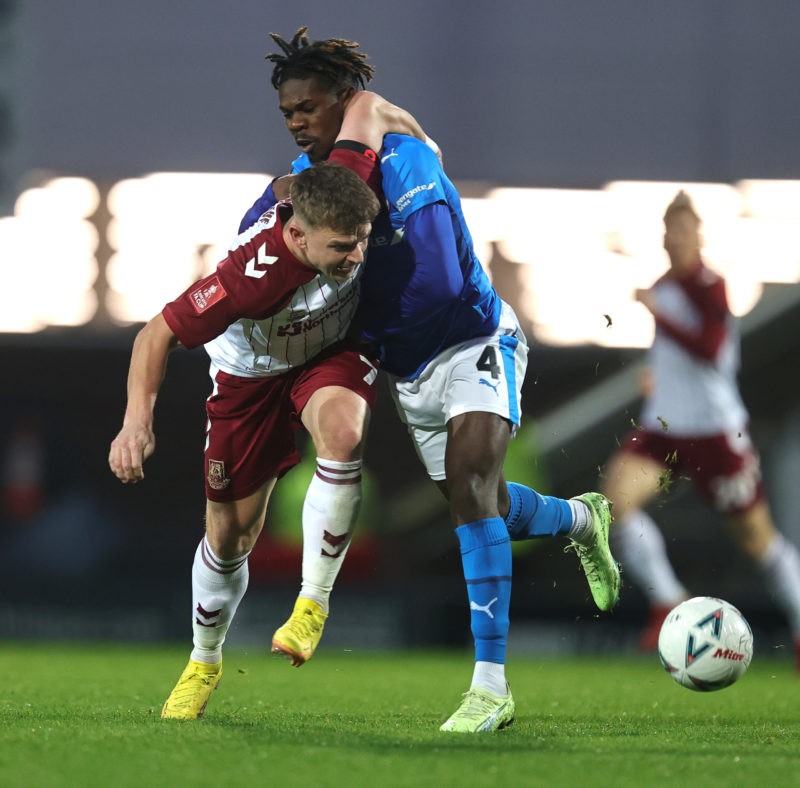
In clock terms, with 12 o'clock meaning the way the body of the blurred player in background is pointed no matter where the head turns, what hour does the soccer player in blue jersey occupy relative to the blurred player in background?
The soccer player in blue jersey is roughly at 11 o'clock from the blurred player in background.

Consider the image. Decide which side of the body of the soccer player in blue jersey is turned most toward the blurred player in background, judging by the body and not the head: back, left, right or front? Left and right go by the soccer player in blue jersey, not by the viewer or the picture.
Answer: back

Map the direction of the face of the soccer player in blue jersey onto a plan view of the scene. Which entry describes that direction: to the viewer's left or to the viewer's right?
to the viewer's left

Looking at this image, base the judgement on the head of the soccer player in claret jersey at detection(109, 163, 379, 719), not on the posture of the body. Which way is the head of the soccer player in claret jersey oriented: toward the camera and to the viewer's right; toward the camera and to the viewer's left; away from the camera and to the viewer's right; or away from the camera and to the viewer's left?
toward the camera and to the viewer's right

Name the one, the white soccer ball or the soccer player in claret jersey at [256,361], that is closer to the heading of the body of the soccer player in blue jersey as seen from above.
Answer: the soccer player in claret jersey

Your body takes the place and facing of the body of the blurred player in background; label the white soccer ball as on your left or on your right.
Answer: on your left

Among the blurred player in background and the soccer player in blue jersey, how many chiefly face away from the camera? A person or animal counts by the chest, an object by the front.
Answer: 0
